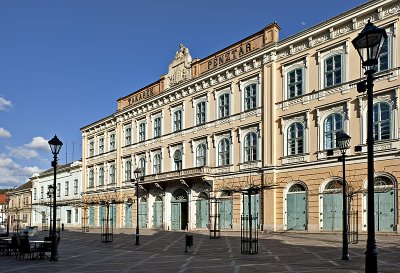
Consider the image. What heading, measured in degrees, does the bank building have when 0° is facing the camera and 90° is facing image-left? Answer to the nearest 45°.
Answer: approximately 45°

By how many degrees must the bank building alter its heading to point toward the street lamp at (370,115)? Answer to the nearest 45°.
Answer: approximately 45° to its left
